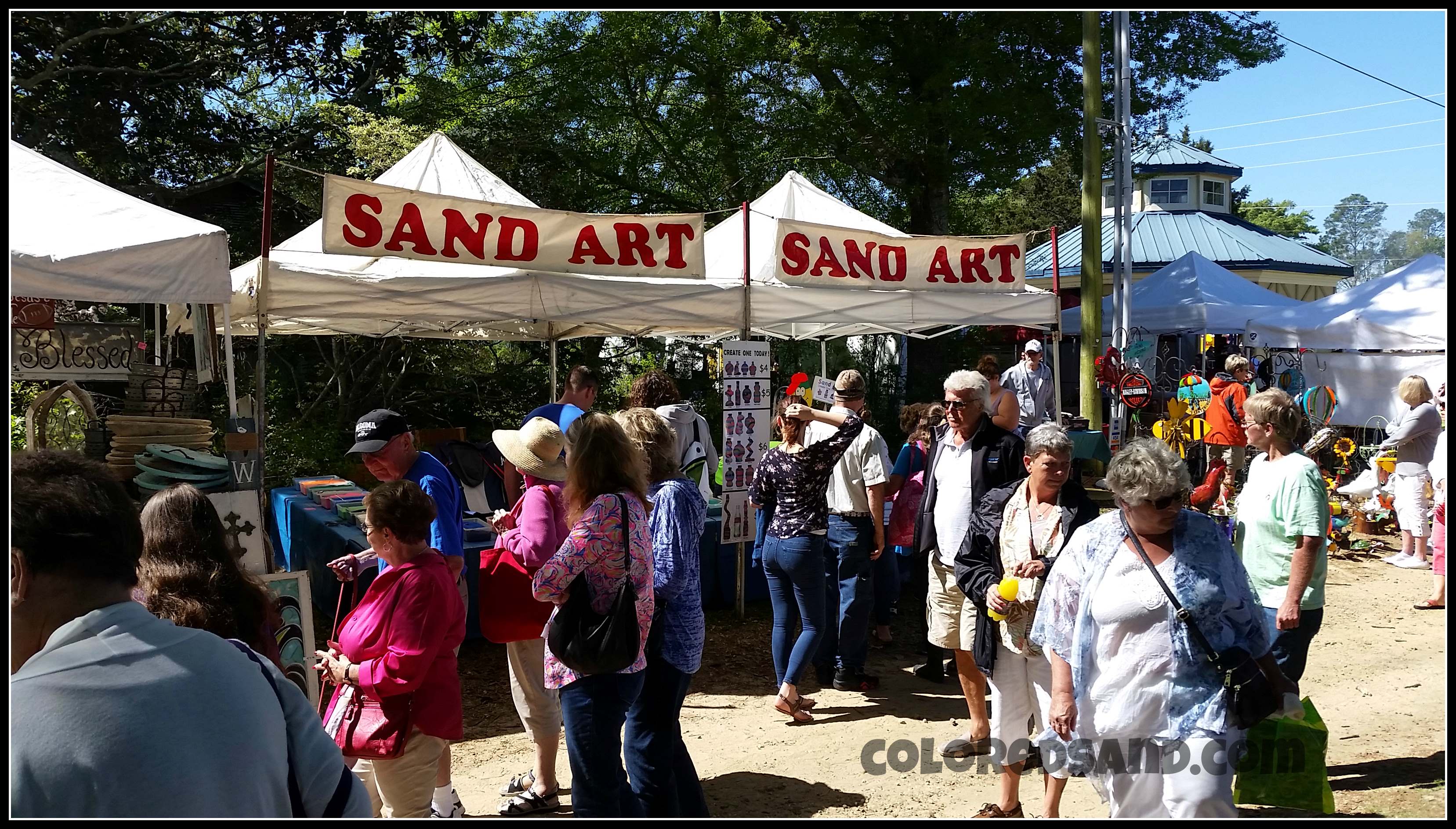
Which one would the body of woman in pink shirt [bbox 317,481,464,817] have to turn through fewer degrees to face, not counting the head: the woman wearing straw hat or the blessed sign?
the blessed sign

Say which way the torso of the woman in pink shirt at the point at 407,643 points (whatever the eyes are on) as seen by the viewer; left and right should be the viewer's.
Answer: facing to the left of the viewer

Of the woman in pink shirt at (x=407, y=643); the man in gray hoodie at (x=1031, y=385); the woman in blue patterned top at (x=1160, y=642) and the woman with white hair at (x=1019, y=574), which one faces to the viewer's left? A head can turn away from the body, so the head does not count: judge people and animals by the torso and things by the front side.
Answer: the woman in pink shirt

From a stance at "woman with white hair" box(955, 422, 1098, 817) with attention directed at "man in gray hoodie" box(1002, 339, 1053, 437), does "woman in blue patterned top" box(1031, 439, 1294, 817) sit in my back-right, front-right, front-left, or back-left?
back-right

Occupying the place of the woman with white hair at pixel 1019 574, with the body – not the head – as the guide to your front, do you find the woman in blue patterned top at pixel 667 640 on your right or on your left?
on your right

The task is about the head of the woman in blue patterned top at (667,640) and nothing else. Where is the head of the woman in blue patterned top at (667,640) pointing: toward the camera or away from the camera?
away from the camera

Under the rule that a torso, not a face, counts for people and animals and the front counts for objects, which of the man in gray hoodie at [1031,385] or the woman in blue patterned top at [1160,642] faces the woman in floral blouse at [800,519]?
the man in gray hoodie

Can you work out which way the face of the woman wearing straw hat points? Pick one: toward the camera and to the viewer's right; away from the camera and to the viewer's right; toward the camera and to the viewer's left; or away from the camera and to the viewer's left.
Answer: away from the camera and to the viewer's left
